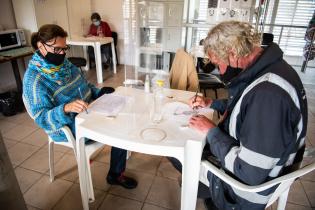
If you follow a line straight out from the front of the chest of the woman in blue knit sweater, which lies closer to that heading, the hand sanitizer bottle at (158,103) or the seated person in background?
the hand sanitizer bottle

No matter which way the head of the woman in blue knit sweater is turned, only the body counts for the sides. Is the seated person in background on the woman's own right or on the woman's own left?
on the woman's own left

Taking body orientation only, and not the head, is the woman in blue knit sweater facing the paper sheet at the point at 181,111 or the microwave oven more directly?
the paper sheet

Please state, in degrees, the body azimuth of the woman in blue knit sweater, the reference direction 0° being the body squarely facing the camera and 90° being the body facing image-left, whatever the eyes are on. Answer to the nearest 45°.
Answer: approximately 315°

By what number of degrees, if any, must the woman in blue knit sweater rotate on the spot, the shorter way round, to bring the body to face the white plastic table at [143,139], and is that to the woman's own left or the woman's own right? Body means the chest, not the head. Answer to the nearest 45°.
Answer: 0° — they already face it

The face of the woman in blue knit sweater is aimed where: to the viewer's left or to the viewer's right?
to the viewer's right

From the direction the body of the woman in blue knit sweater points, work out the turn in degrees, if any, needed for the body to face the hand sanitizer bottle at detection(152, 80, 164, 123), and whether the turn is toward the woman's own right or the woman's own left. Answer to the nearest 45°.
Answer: approximately 45° to the woman's own left

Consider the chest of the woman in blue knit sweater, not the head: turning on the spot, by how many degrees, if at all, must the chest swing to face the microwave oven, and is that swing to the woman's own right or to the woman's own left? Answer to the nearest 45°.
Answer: approximately 135° to the woman's own left
